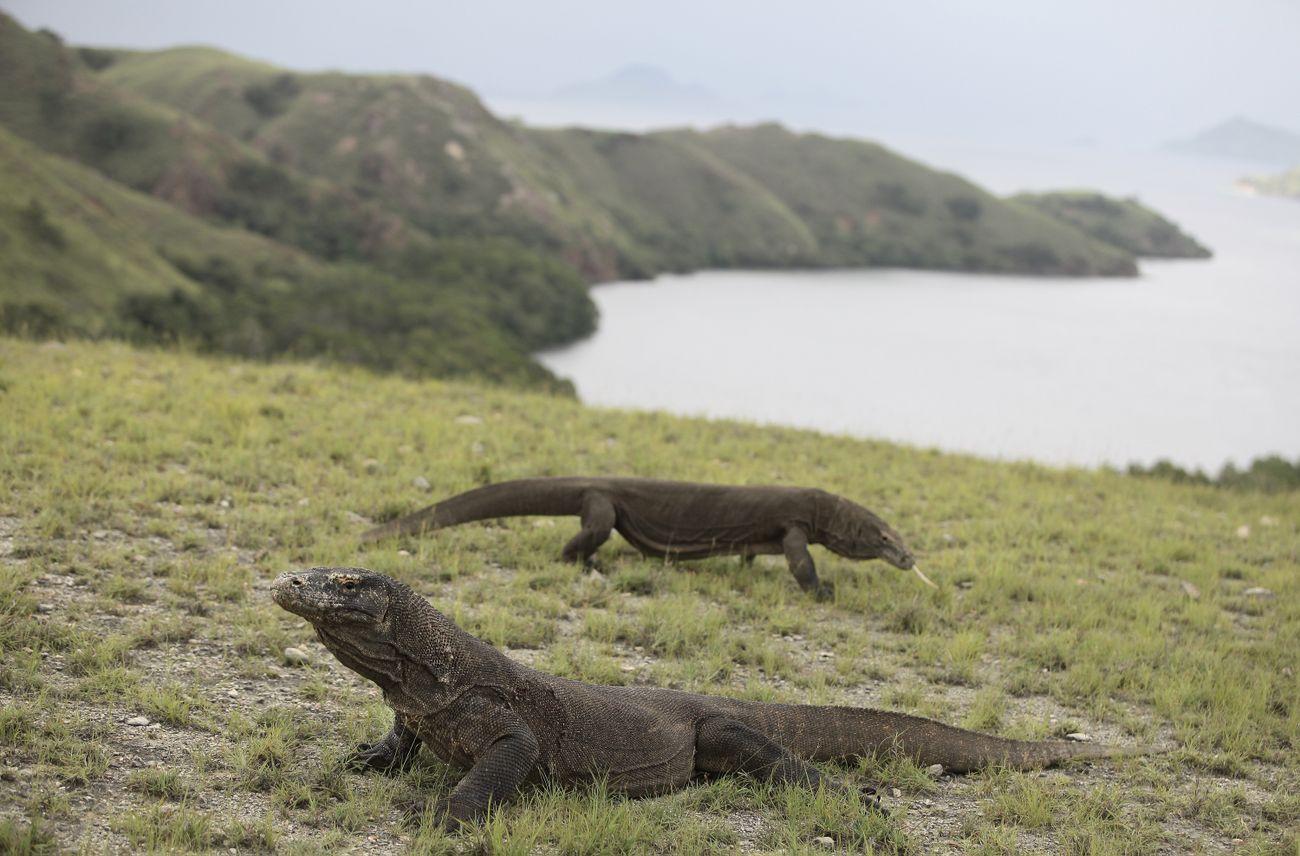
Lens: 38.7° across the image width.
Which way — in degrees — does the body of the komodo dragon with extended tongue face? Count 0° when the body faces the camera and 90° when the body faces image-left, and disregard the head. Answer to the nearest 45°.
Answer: approximately 270°

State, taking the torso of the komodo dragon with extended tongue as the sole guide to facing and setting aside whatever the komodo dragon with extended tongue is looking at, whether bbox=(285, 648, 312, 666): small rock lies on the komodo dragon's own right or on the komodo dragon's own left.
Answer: on the komodo dragon's own right
